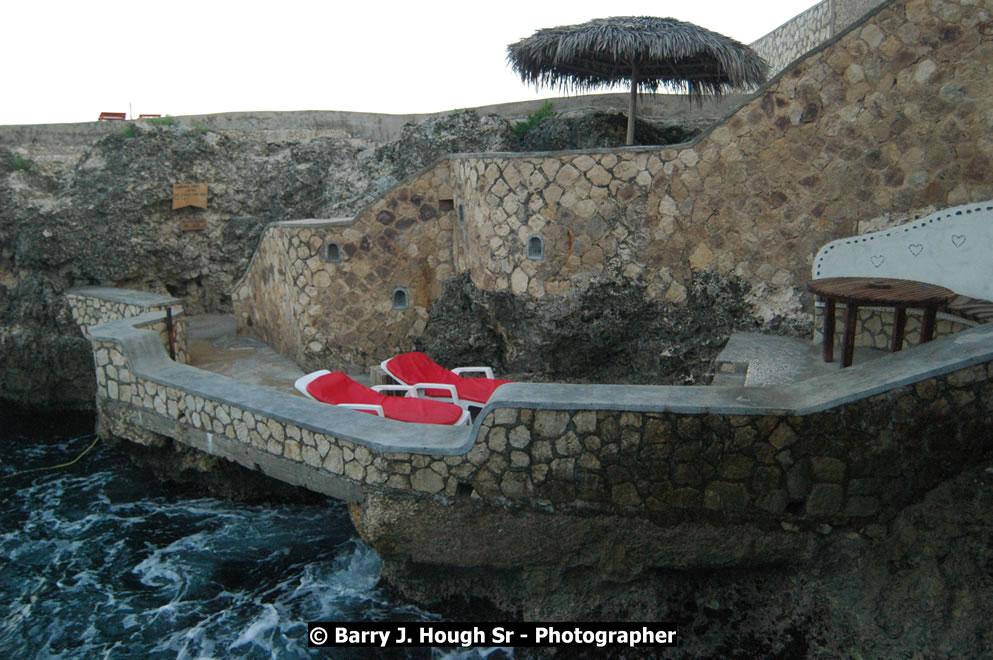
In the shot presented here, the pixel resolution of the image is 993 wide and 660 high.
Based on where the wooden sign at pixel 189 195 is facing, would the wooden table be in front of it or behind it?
in front

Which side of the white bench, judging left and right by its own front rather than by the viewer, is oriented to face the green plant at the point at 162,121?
right

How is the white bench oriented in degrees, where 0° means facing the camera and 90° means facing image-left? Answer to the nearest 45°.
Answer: approximately 0°

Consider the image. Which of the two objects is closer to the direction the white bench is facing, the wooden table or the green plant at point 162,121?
the wooden table

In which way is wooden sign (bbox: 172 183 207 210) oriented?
toward the camera

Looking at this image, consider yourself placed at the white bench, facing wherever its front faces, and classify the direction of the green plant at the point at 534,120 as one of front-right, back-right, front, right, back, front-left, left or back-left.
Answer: back-right

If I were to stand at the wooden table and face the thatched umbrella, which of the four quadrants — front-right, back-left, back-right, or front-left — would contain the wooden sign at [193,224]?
front-left

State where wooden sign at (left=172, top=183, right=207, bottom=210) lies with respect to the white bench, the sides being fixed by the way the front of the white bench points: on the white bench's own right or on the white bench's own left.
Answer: on the white bench's own right

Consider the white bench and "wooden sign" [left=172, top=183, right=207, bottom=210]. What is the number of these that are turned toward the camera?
2
